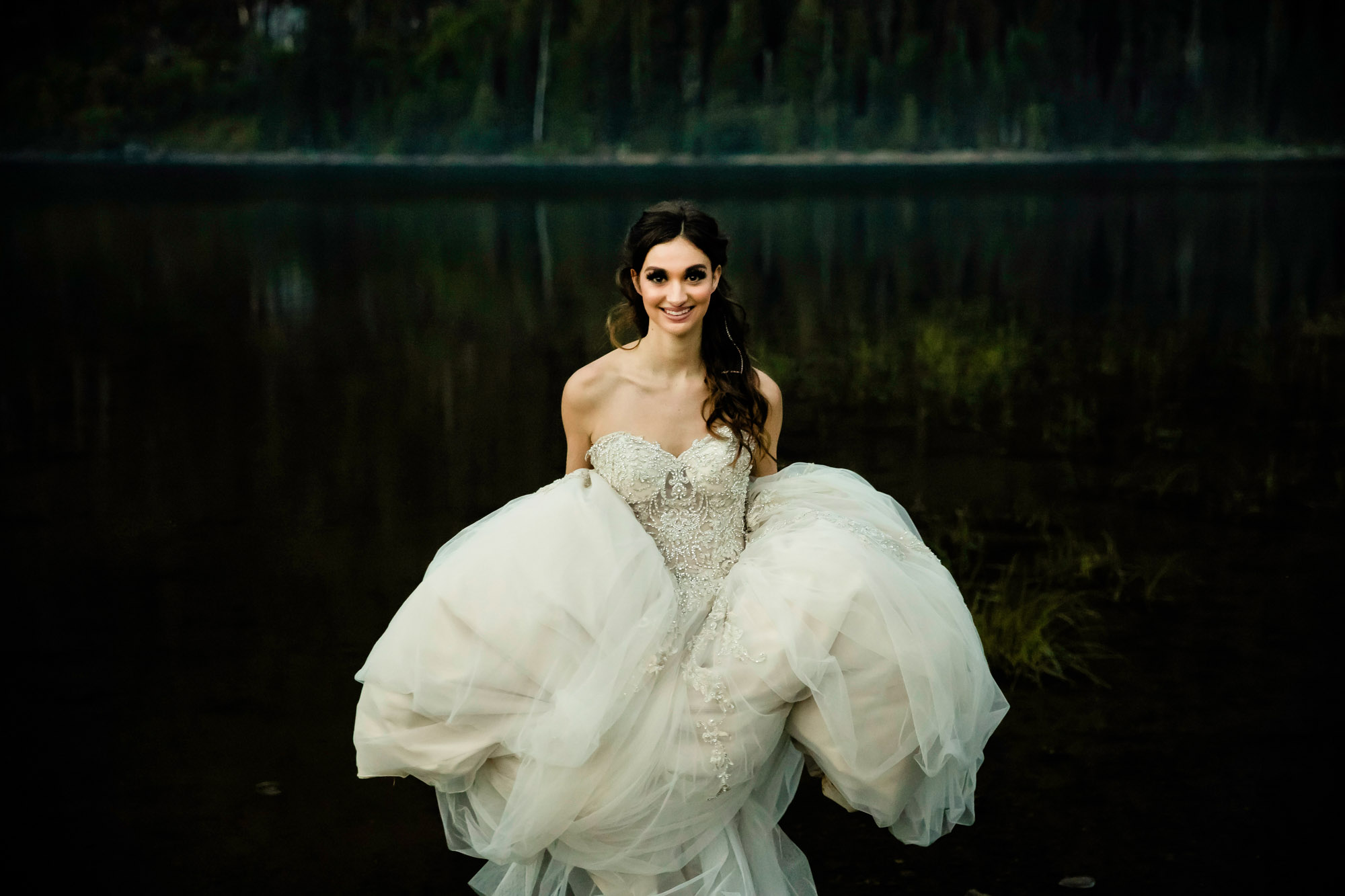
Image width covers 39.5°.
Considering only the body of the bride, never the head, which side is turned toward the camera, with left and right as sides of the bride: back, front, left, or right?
front

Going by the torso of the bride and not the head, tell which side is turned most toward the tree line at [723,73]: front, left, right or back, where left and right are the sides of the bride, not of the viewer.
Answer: back

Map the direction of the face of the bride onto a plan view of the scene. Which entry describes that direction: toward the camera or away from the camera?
toward the camera
